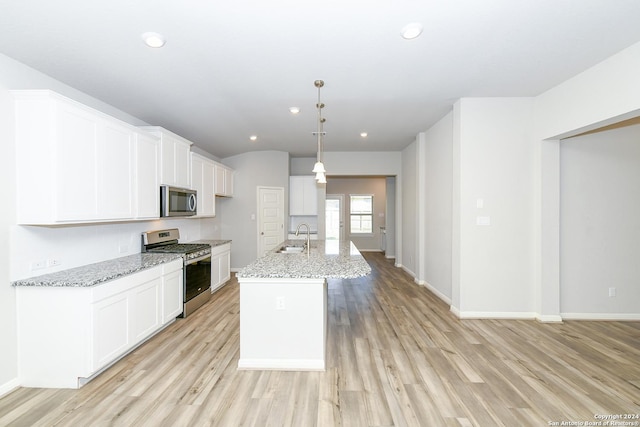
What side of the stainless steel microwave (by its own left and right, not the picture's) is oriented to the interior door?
left

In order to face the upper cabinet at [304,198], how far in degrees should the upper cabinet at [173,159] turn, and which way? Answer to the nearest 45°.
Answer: approximately 90° to its left

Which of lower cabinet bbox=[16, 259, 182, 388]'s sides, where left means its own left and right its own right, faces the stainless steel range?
left

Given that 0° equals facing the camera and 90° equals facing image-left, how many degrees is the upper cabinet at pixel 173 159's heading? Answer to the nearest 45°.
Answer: approximately 315°

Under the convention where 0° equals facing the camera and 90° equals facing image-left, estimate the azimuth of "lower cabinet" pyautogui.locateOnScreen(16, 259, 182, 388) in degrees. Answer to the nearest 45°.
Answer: approximately 315°

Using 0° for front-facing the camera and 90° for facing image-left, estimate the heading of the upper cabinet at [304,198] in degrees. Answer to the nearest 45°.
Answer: approximately 0°

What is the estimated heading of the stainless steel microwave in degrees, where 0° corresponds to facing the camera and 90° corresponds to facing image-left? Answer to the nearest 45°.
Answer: approximately 315°

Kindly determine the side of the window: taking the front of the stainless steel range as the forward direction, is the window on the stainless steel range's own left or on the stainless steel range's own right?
on the stainless steel range's own left
